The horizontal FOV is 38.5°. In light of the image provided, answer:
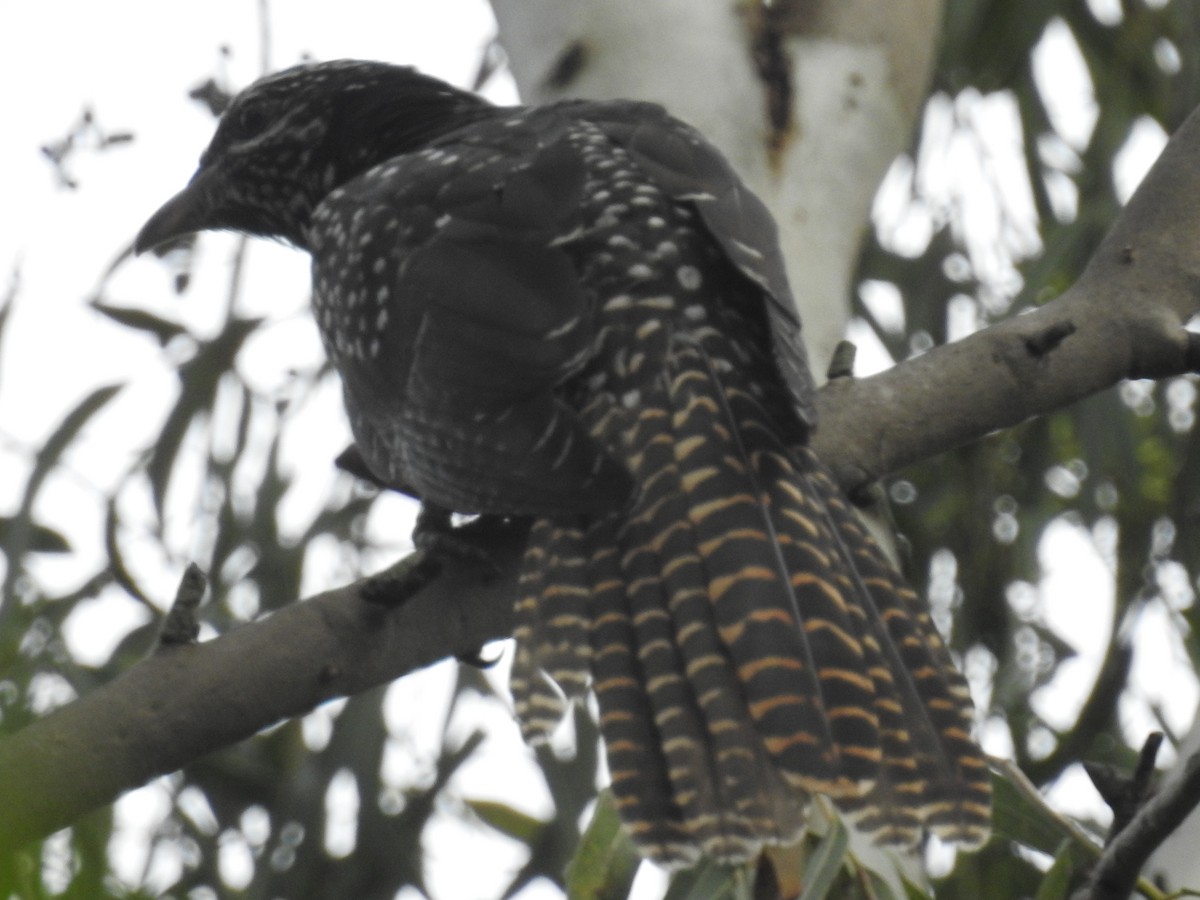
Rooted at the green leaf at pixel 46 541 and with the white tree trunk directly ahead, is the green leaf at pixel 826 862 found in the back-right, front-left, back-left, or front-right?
front-right

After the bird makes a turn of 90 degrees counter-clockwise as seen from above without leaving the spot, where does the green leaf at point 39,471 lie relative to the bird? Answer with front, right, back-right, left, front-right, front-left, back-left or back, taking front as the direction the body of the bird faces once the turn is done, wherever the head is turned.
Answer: right

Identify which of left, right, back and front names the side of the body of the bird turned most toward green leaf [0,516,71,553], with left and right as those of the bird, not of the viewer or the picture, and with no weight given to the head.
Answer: front

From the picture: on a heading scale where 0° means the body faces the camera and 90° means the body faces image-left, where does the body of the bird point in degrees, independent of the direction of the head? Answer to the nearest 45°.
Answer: approximately 135°
